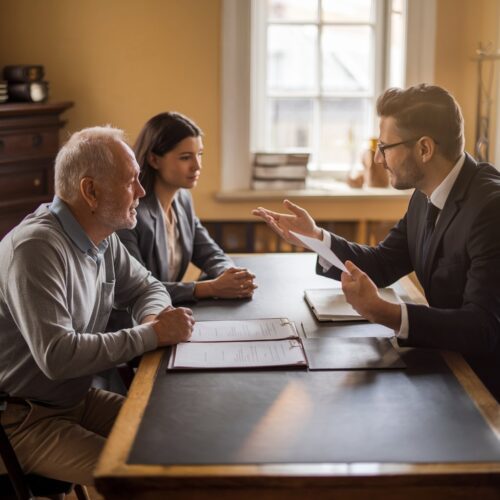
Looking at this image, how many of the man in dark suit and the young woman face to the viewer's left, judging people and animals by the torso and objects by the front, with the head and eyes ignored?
1

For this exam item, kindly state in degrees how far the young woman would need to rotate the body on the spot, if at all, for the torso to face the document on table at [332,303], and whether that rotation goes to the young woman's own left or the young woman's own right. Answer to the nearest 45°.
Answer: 0° — they already face it

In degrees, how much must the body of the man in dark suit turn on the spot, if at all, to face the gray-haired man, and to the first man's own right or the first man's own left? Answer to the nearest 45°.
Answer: approximately 45° to the first man's own left

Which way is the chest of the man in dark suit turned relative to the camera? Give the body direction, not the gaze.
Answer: to the viewer's left

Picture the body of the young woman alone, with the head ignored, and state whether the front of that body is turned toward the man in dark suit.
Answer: yes
